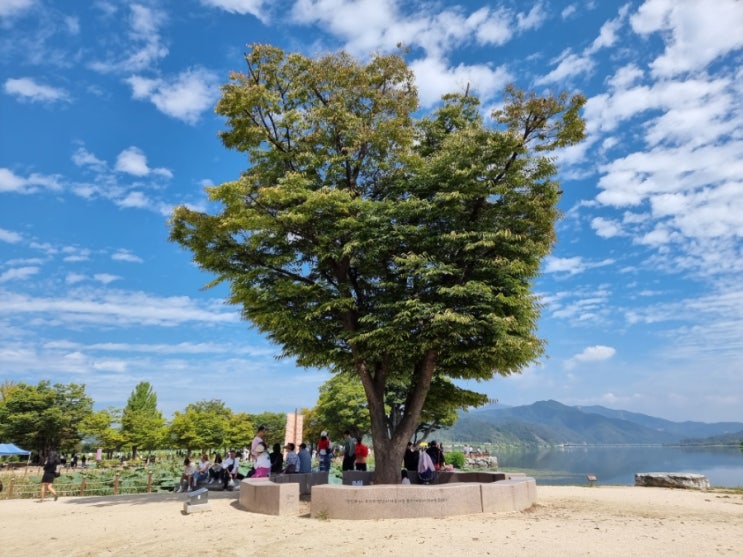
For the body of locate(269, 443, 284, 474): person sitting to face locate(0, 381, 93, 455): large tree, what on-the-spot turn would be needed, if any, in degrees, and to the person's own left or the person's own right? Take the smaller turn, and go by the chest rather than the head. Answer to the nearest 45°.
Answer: approximately 45° to the person's own left

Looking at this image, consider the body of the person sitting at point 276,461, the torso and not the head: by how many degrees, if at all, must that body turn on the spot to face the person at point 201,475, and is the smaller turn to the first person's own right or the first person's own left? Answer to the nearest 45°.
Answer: approximately 45° to the first person's own left

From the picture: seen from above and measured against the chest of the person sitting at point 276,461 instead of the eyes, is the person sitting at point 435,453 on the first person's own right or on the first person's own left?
on the first person's own right

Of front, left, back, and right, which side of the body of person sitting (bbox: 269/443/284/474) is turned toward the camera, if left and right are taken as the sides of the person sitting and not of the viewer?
back

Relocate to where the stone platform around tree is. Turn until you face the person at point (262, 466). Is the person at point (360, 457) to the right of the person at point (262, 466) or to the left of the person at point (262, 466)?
right

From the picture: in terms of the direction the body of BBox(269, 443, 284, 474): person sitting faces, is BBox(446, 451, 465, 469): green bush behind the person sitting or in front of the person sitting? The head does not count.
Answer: in front

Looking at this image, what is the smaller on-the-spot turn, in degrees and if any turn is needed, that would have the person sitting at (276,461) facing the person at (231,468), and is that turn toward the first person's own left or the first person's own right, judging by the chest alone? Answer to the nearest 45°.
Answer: approximately 45° to the first person's own left
